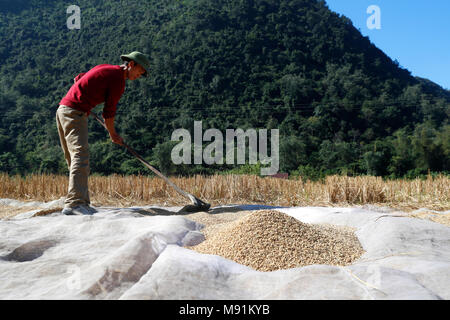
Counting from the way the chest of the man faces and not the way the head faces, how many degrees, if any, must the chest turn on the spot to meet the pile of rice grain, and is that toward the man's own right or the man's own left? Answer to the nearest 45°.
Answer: approximately 45° to the man's own right

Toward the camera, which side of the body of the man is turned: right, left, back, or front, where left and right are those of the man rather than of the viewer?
right

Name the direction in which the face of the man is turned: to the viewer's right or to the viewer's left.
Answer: to the viewer's right
